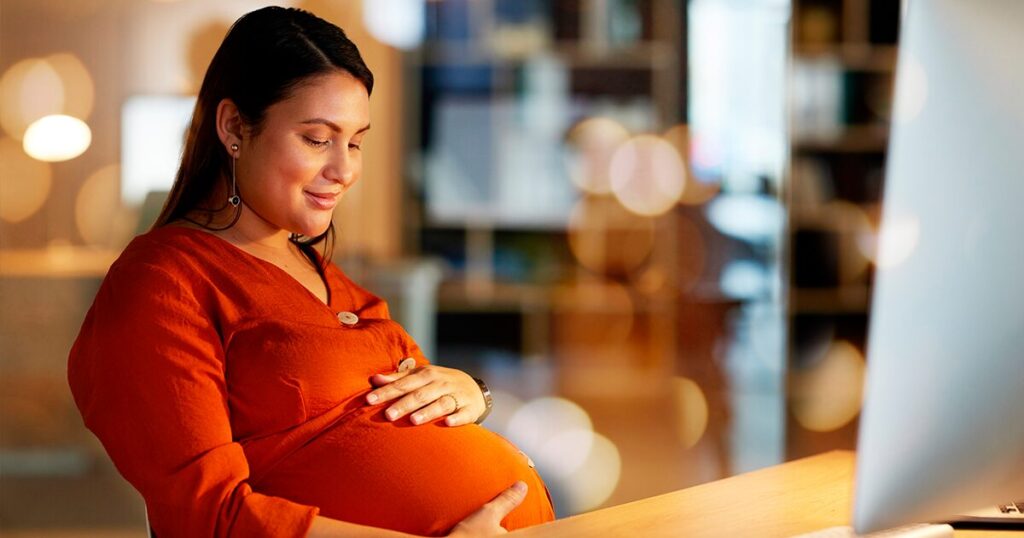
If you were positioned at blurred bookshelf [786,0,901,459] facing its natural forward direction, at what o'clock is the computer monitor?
The computer monitor is roughly at 12 o'clock from the blurred bookshelf.

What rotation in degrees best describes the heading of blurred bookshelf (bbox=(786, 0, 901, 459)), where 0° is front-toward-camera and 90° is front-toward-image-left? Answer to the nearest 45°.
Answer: approximately 0°

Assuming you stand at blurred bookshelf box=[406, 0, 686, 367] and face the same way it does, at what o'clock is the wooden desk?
The wooden desk is roughly at 12 o'clock from the blurred bookshelf.

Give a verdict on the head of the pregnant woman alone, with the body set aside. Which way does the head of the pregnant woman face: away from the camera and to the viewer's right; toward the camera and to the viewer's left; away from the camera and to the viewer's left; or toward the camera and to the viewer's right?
toward the camera and to the viewer's right

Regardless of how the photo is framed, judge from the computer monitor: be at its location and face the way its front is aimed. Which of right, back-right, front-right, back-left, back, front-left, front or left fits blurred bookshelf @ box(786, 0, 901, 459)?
front-right

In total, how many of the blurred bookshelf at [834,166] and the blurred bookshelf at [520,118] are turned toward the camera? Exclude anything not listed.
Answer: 2

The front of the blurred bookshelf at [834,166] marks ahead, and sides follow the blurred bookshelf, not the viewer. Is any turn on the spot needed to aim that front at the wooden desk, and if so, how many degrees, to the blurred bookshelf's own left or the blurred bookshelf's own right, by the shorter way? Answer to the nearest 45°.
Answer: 0° — it already faces it

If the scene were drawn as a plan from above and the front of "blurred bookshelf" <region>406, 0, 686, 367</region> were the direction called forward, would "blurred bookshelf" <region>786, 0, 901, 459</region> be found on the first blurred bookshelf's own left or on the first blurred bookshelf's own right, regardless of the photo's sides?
on the first blurred bookshelf's own left

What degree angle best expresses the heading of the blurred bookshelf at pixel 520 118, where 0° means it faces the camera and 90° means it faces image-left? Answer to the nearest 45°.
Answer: approximately 0°

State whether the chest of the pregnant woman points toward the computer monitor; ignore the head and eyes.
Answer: yes

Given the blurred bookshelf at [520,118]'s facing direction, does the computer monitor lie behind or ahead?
ahead

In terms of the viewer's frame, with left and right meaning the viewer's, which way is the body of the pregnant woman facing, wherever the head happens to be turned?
facing the viewer and to the right of the viewer

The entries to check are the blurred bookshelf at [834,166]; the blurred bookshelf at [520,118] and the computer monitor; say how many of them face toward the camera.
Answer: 2
